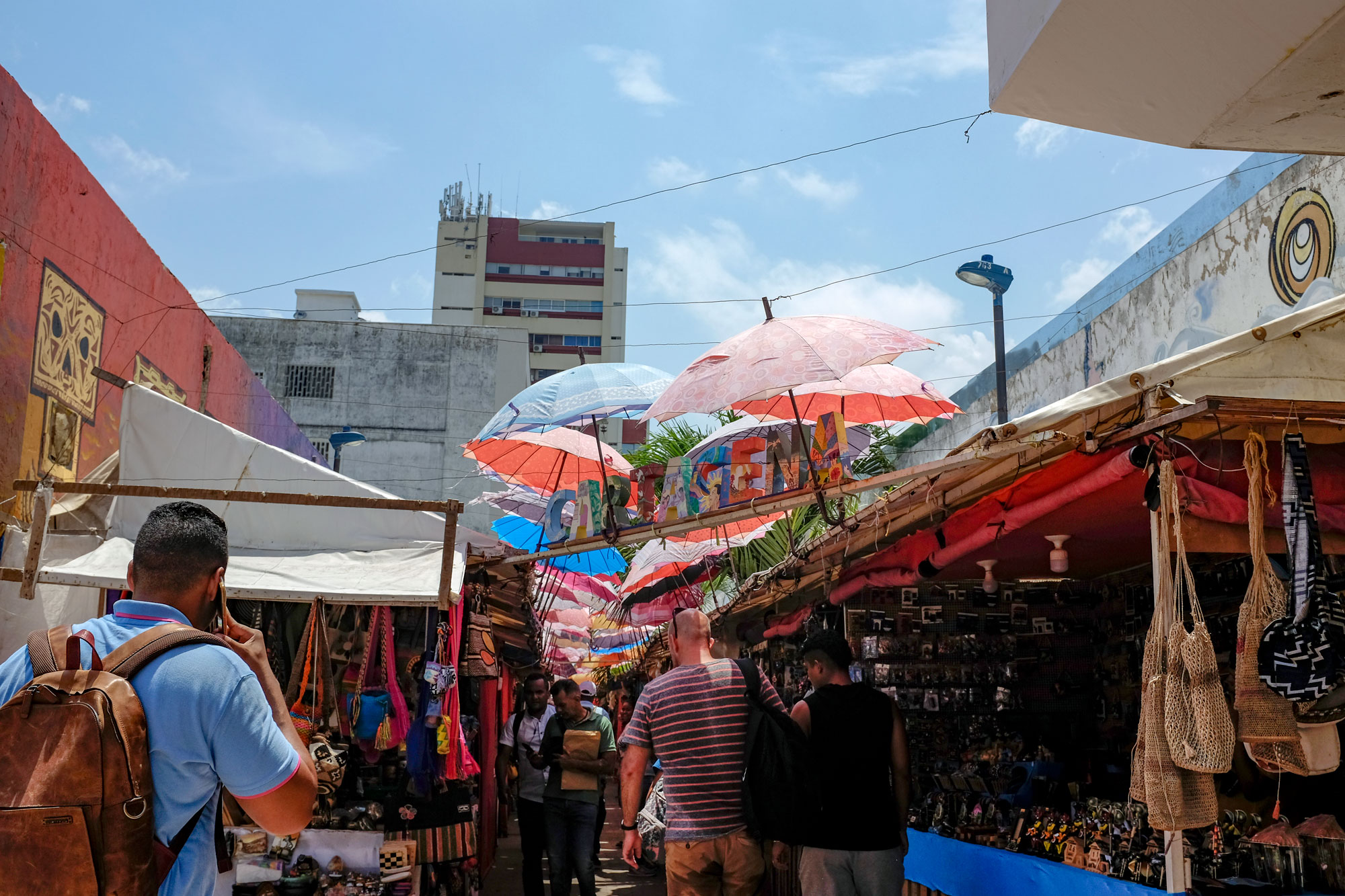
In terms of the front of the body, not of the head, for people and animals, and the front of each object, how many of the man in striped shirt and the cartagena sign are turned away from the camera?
1

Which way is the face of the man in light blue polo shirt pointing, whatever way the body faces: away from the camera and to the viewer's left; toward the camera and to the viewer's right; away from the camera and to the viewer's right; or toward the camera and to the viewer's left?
away from the camera and to the viewer's right

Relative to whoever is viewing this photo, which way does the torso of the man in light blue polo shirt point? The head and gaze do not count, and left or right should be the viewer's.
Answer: facing away from the viewer and to the right of the viewer

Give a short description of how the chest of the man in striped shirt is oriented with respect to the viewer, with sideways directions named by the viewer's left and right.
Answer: facing away from the viewer

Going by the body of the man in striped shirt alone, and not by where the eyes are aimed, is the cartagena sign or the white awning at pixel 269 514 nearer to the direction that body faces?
the cartagena sign

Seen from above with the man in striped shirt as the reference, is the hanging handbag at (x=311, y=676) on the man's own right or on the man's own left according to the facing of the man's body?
on the man's own left

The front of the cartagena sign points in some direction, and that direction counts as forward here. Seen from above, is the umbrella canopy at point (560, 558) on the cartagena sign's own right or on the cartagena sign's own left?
on the cartagena sign's own right

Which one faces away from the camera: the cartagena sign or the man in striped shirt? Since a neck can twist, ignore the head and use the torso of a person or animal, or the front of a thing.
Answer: the man in striped shirt

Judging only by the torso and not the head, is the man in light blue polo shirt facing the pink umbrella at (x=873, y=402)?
yes

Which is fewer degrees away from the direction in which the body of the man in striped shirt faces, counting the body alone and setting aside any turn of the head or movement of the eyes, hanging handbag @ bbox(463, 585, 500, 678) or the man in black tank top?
the hanging handbag
